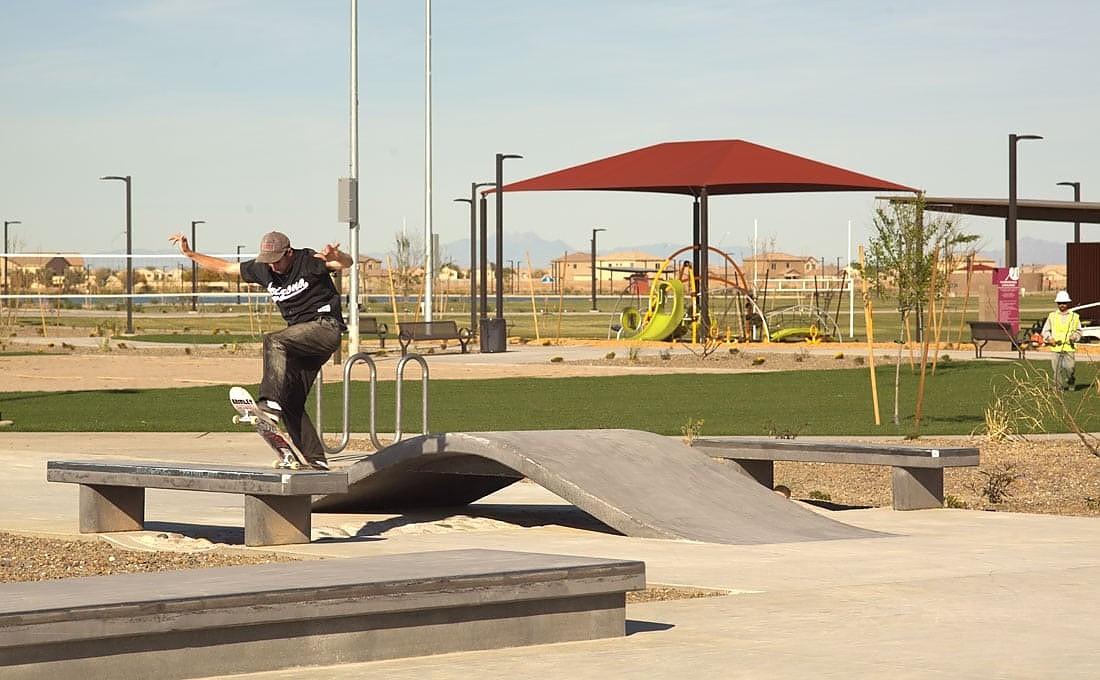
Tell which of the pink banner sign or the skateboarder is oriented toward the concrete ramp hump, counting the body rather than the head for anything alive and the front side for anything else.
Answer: the pink banner sign

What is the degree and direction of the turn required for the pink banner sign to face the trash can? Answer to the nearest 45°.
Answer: approximately 90° to its right

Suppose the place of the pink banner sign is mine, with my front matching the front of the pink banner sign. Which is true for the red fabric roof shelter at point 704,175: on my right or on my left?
on my right

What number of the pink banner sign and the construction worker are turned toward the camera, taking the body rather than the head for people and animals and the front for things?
2

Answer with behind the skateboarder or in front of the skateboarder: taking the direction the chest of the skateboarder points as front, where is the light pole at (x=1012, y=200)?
behind

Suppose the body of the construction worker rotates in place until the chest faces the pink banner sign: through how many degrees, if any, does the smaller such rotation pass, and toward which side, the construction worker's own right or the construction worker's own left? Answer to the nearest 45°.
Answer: approximately 180°

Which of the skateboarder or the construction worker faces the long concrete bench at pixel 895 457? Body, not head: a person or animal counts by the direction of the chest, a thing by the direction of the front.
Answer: the construction worker

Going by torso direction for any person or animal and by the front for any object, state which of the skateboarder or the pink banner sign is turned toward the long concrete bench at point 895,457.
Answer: the pink banner sign

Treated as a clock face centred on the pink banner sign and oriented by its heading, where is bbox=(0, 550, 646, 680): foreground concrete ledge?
The foreground concrete ledge is roughly at 12 o'clock from the pink banner sign.
